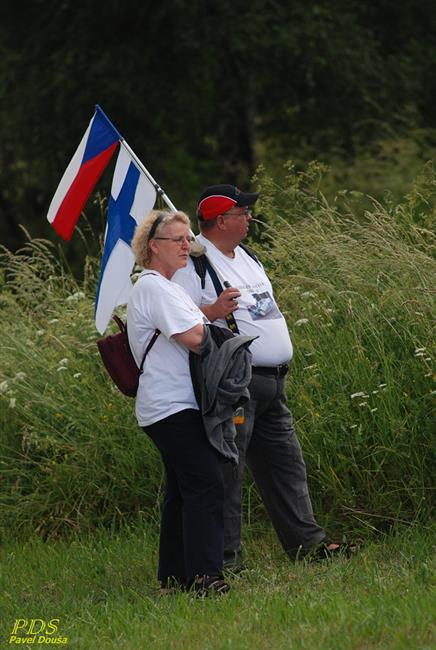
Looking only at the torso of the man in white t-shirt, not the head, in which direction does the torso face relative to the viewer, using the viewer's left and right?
facing the viewer and to the right of the viewer

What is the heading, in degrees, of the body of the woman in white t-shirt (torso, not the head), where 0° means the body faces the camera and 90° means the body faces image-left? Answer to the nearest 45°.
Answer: approximately 270°

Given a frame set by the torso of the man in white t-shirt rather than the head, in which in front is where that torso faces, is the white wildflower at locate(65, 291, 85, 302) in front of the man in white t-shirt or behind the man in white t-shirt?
behind

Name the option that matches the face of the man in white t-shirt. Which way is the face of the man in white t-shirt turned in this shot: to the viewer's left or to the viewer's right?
to the viewer's right
